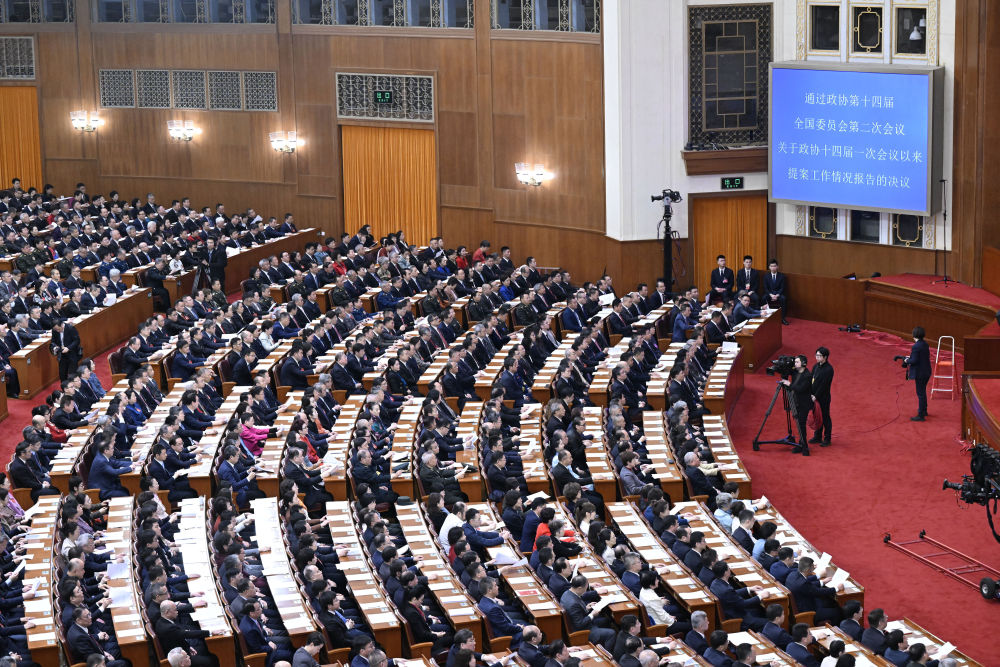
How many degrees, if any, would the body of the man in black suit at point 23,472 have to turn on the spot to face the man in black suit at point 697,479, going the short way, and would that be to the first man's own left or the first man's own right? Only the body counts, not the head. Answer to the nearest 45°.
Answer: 0° — they already face them

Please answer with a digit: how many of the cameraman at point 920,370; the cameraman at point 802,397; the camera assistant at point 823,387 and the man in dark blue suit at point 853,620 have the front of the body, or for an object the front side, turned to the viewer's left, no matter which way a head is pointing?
3

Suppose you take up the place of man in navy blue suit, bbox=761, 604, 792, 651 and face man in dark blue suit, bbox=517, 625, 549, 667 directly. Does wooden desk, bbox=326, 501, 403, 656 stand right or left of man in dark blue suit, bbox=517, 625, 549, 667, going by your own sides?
right

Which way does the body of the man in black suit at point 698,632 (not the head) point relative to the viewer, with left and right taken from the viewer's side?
facing away from the viewer and to the right of the viewer

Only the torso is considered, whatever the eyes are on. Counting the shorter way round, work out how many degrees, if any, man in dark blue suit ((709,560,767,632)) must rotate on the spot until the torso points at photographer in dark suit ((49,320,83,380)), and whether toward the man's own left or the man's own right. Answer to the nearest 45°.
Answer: approximately 135° to the man's own left

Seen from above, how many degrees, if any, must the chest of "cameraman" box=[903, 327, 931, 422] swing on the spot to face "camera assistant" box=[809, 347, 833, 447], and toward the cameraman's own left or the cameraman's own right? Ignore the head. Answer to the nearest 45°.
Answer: approximately 45° to the cameraman's own left

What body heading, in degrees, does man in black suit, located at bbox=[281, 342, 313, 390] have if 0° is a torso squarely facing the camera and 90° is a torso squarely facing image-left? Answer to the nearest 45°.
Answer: approximately 270°

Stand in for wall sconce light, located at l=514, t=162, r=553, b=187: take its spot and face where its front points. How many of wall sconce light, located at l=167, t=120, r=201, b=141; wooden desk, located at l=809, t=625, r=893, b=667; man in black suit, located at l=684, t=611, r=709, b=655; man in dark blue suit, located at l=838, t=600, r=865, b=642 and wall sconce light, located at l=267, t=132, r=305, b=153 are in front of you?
3

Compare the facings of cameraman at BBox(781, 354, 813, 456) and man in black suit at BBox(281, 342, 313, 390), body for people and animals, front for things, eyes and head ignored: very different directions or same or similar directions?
very different directions
